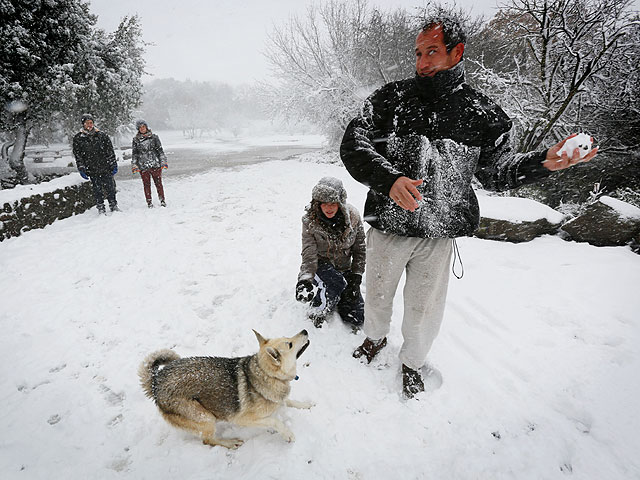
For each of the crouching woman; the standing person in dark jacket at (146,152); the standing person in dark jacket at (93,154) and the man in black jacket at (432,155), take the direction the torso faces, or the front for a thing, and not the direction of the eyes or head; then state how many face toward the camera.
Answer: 4

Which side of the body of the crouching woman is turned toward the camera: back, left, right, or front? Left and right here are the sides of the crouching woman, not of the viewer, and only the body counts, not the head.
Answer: front

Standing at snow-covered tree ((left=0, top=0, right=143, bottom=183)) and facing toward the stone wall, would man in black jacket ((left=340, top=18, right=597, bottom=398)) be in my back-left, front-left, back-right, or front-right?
front-left

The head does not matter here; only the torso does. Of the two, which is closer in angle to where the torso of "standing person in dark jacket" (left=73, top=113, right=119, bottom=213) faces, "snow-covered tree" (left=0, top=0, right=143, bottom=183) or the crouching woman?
the crouching woman

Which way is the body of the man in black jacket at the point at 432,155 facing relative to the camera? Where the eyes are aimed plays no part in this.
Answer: toward the camera

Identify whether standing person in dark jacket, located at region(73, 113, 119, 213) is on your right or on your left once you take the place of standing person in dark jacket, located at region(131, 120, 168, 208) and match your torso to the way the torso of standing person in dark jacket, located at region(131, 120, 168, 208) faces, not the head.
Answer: on your right

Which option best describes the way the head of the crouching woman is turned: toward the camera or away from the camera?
toward the camera

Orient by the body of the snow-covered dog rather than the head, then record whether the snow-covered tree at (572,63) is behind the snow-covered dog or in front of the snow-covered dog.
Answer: in front

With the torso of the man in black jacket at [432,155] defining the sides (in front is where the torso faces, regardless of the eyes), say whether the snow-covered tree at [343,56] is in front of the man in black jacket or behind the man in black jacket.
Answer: behind

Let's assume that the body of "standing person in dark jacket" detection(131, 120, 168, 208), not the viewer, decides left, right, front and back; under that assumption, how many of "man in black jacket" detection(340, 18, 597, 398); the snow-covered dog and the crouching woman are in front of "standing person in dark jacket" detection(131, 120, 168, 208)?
3

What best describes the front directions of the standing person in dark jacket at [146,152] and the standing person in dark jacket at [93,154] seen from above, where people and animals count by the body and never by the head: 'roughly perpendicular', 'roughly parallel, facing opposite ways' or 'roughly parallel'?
roughly parallel

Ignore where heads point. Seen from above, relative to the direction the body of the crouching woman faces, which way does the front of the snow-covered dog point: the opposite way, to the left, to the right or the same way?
to the left

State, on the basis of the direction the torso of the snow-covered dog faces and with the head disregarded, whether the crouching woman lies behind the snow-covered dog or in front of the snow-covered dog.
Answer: in front
